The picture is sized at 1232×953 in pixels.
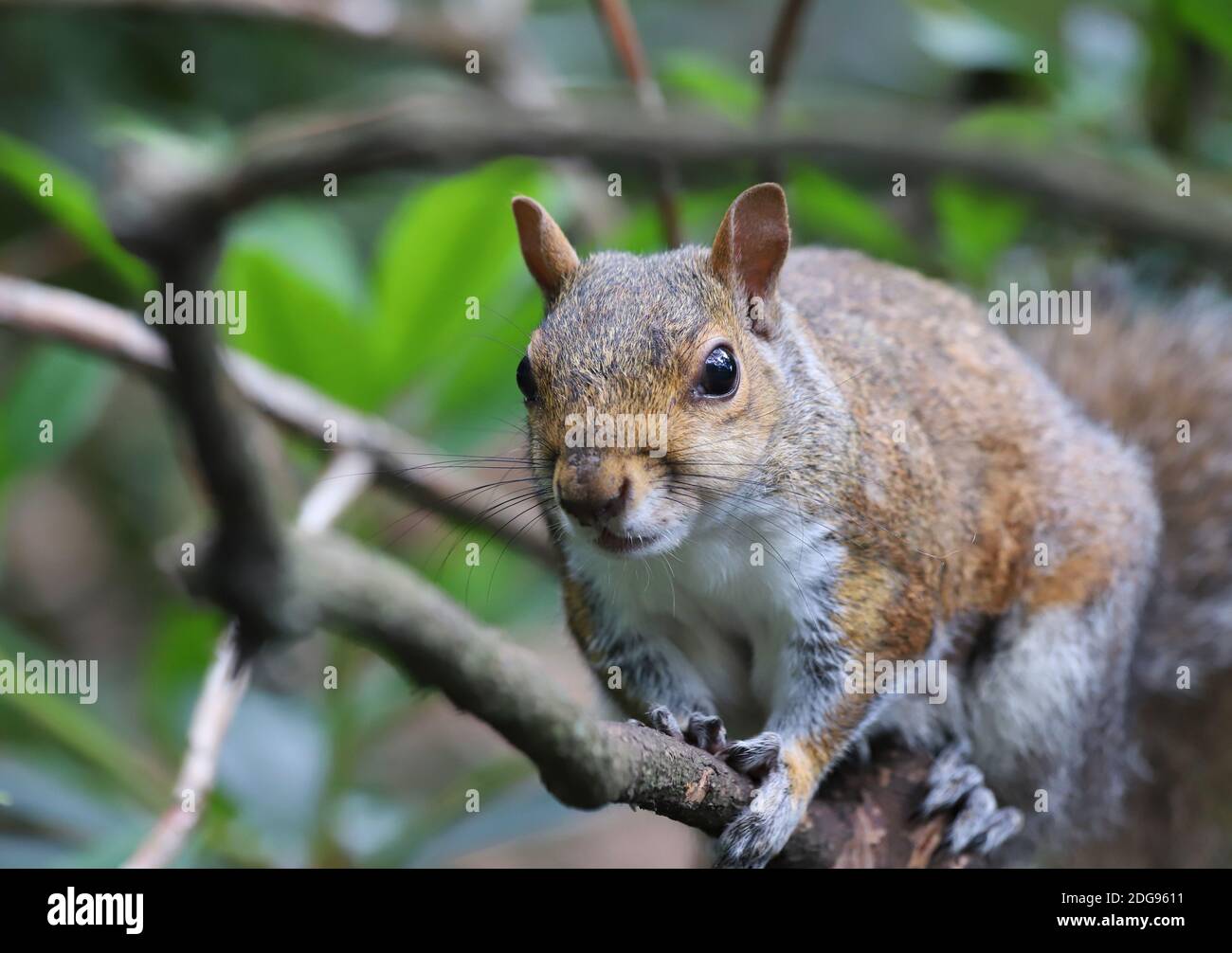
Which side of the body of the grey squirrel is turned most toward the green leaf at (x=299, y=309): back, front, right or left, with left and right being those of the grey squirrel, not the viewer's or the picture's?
right

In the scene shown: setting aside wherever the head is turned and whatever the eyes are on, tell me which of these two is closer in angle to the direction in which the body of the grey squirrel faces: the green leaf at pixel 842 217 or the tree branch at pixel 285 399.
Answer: the tree branch

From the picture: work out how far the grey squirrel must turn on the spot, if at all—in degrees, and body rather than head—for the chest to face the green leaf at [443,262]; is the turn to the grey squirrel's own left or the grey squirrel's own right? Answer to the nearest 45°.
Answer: approximately 90° to the grey squirrel's own right

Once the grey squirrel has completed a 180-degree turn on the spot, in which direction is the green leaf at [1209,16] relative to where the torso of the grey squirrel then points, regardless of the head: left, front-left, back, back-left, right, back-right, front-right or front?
front

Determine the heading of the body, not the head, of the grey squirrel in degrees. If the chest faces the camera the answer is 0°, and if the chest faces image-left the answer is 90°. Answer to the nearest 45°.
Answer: approximately 45°
